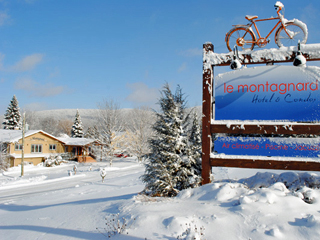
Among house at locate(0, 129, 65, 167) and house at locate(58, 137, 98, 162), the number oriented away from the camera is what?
0

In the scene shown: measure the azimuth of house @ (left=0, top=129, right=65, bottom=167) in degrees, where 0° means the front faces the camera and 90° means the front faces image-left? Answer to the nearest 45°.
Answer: approximately 315°

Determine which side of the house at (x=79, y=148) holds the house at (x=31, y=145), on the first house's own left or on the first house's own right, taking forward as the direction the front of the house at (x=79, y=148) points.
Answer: on the first house's own right

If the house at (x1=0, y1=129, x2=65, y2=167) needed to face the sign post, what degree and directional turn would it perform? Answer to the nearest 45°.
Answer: approximately 45° to its right

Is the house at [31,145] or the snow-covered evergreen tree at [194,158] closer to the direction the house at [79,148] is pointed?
the snow-covered evergreen tree

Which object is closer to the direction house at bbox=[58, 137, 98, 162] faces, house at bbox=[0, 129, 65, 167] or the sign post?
the sign post

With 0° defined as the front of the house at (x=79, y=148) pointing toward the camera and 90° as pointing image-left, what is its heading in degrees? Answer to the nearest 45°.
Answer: approximately 315°
